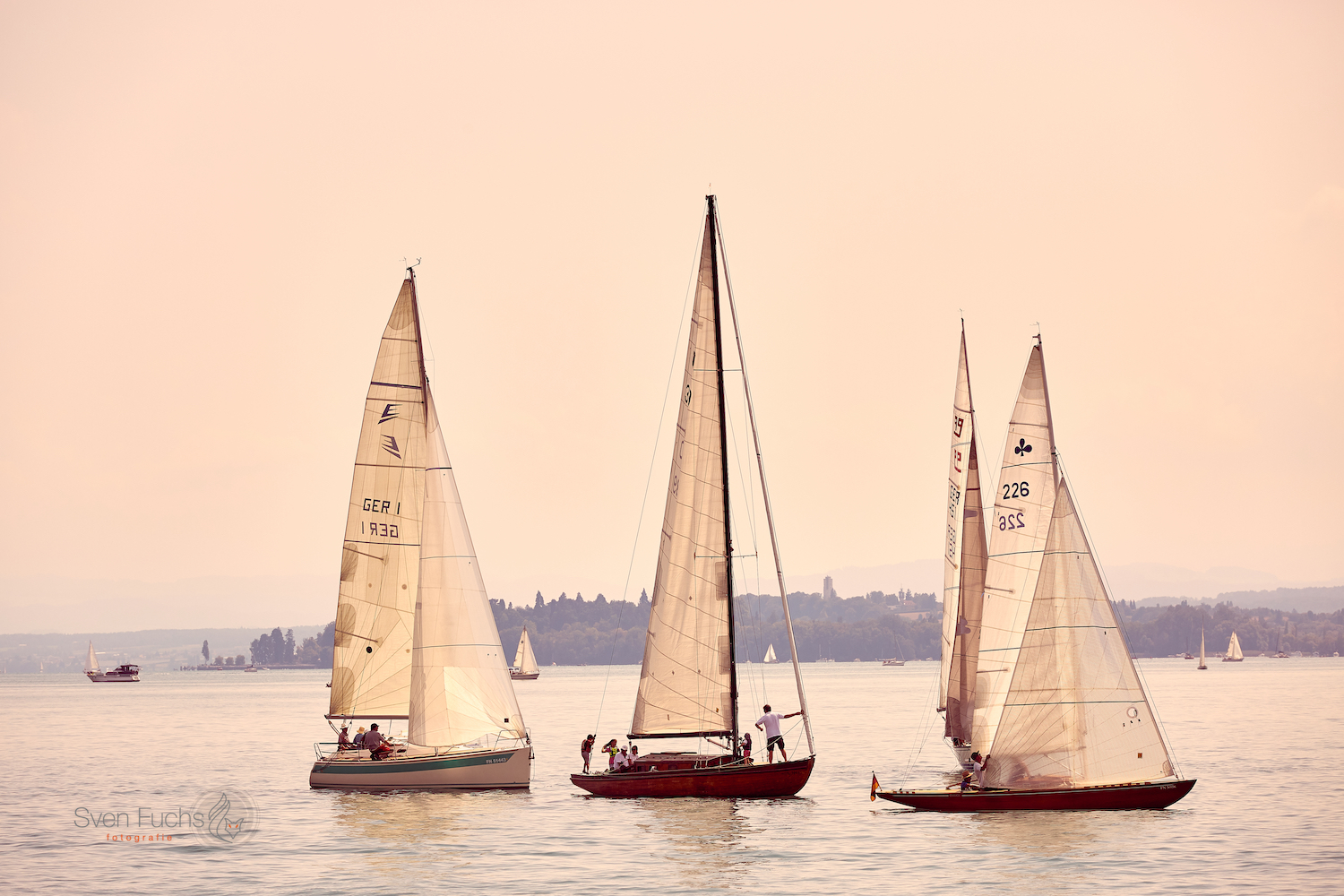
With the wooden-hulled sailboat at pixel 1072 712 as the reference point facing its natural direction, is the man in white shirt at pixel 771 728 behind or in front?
behind

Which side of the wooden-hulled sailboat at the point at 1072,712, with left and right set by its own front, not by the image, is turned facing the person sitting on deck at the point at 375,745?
back

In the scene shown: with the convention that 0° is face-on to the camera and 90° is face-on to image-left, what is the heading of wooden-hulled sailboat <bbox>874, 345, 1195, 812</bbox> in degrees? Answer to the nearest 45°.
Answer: approximately 270°

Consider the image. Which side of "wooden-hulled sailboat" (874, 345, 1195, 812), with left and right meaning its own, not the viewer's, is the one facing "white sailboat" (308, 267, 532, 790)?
back

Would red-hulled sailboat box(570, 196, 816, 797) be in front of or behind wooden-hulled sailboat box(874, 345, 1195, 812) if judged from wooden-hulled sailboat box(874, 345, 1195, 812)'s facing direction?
behind
